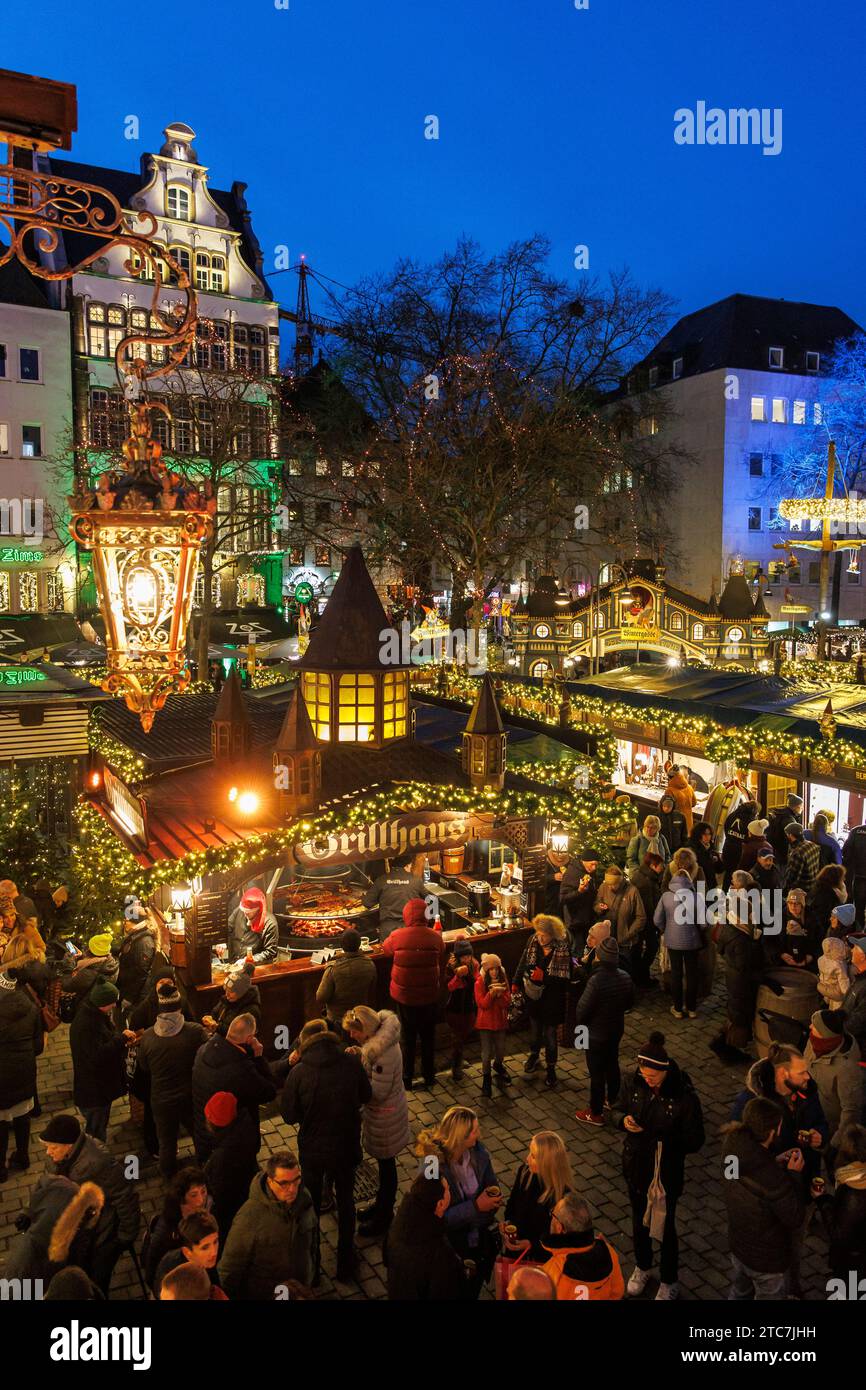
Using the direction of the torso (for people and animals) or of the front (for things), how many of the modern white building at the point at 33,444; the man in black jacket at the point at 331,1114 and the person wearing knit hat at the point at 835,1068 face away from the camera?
1

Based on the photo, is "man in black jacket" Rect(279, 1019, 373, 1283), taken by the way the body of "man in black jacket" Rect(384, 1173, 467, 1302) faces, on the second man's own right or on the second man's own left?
on the second man's own left

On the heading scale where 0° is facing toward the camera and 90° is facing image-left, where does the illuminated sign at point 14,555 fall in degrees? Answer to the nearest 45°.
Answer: approximately 0°

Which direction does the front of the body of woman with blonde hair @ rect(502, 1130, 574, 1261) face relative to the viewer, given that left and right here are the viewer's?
facing the viewer and to the left of the viewer

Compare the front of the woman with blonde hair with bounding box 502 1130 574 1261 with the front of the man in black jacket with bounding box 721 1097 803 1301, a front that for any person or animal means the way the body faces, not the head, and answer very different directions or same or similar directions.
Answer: very different directions

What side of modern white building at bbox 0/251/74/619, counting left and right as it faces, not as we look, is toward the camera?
front

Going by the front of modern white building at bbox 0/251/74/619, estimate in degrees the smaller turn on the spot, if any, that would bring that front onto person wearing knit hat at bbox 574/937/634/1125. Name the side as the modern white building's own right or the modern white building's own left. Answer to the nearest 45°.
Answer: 0° — it already faces them

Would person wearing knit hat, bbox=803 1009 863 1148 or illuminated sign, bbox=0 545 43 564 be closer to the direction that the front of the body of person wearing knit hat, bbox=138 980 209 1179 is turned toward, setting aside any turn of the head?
the illuminated sign

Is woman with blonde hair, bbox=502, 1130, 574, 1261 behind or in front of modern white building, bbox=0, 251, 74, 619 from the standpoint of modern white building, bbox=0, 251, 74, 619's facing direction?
in front

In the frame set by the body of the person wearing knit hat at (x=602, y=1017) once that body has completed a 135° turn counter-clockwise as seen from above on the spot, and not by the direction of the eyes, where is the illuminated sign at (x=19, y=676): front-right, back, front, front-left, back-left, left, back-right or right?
back-right

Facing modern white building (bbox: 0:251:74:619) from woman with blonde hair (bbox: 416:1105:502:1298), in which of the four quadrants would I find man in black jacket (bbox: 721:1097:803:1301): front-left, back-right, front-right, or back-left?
back-right

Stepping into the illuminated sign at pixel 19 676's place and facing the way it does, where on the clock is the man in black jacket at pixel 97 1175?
The man in black jacket is roughly at 12 o'clock from the illuminated sign.

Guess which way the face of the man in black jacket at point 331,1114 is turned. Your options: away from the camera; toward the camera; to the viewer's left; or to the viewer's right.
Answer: away from the camera

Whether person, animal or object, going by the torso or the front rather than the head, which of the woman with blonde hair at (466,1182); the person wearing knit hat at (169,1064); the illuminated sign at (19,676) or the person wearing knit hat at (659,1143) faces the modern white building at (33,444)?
the person wearing knit hat at (169,1064)

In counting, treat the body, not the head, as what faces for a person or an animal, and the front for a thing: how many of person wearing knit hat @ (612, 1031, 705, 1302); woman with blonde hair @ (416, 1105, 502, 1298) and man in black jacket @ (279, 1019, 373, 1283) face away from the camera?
1

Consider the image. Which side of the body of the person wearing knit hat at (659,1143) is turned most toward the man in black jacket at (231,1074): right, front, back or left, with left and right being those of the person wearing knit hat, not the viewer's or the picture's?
right

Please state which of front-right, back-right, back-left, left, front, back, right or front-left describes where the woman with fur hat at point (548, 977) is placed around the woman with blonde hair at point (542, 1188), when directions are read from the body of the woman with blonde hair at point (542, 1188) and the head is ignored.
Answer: back-right

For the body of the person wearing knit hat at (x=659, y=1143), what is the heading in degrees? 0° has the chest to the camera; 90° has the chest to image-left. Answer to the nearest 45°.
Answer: approximately 0°
